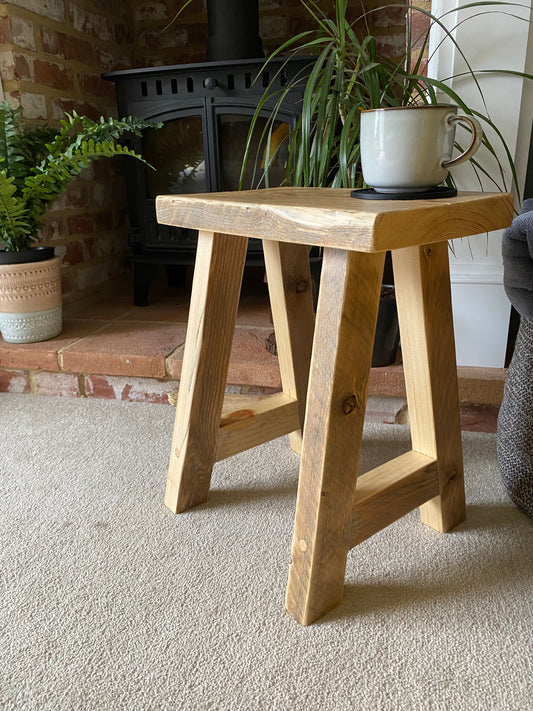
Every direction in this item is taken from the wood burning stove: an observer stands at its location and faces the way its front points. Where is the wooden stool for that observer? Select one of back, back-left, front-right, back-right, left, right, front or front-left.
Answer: front

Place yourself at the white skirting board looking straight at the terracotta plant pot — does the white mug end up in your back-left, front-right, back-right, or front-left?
front-left

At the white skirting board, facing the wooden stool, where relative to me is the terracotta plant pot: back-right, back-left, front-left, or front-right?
front-right

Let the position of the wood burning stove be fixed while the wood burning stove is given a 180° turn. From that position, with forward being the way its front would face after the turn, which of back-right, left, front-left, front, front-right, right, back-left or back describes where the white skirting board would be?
back-right

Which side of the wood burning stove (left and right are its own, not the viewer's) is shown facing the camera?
front

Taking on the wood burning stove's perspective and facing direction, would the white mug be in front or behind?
in front

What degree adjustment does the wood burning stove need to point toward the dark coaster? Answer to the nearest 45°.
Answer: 0° — it already faces it
